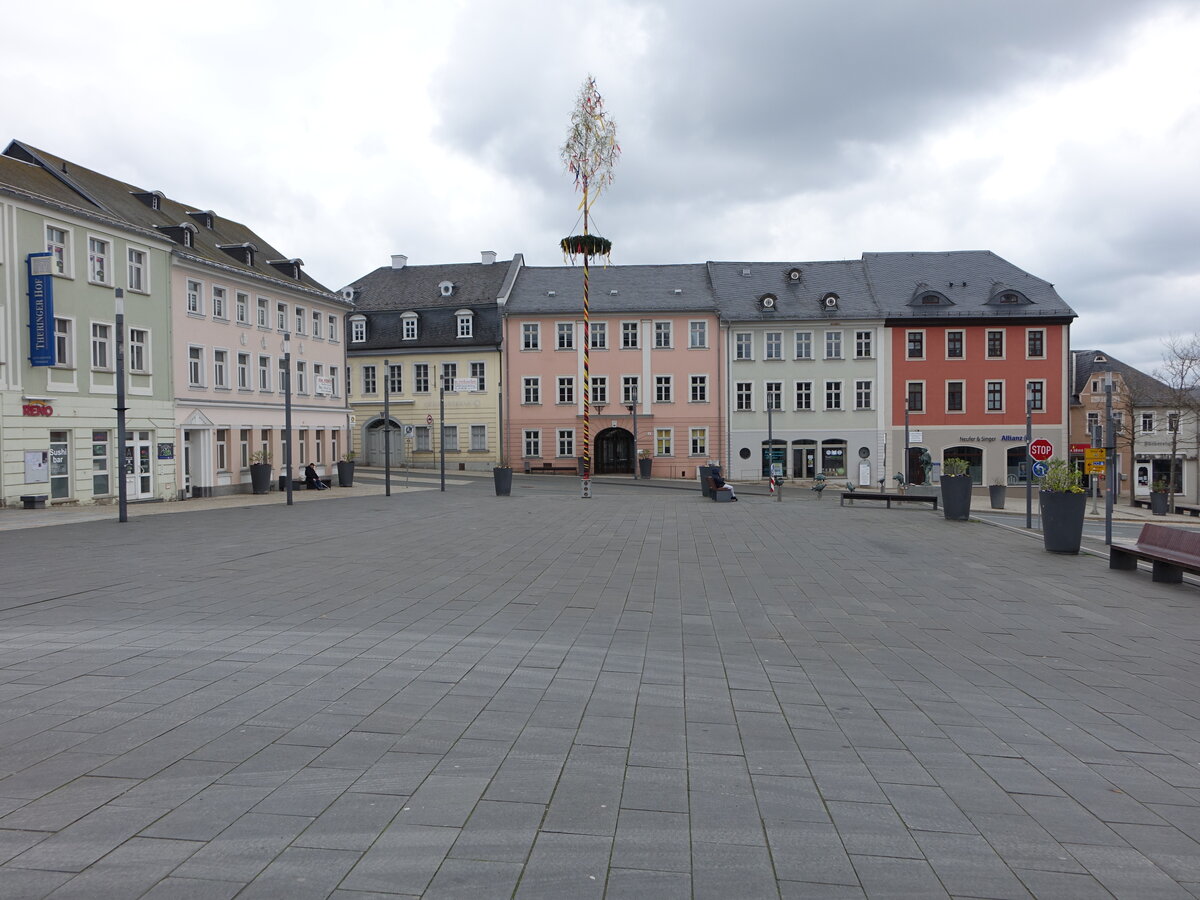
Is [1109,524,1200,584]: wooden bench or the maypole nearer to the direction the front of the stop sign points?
the wooden bench

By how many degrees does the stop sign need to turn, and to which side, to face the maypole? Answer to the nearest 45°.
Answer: approximately 90° to its right

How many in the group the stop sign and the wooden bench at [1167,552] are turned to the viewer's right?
0

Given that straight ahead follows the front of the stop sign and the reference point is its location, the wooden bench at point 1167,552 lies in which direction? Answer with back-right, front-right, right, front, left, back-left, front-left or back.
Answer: front

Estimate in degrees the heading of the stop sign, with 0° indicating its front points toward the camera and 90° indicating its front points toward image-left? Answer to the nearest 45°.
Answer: approximately 0°

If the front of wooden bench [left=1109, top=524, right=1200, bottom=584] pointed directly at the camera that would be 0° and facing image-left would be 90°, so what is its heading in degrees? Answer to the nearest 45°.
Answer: approximately 45°

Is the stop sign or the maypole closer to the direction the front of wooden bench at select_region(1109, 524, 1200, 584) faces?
the maypole

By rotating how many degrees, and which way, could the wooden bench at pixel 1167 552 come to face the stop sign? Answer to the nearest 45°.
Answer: approximately 135° to its right

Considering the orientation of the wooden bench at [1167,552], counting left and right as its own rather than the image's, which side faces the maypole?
right

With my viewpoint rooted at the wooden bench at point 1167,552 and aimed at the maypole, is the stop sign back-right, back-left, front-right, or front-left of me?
front-right

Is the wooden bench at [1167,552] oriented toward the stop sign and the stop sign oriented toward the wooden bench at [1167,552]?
no
